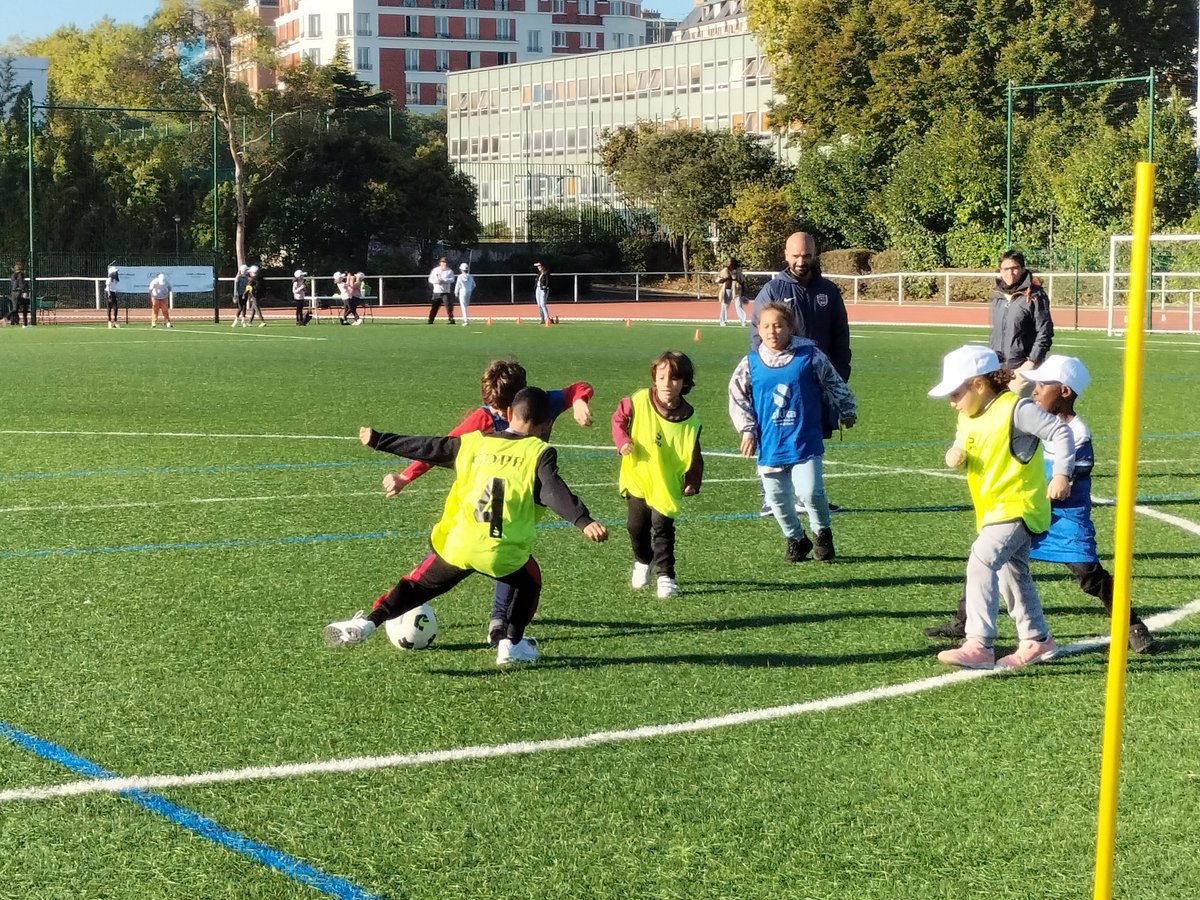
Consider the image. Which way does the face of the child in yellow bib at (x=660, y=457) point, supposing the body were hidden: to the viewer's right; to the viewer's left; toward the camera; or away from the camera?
toward the camera

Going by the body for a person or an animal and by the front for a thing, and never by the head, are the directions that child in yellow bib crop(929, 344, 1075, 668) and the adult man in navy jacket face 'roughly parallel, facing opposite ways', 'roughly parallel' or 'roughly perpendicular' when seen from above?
roughly perpendicular

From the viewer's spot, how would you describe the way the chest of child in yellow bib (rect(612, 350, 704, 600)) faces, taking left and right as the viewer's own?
facing the viewer

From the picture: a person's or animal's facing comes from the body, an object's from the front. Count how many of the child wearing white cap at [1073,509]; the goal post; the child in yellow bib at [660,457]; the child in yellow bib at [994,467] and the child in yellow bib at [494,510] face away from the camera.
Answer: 1

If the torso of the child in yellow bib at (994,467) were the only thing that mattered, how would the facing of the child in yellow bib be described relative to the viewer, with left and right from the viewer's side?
facing to the left of the viewer

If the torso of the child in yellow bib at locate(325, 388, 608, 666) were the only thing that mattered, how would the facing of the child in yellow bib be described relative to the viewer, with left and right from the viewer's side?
facing away from the viewer

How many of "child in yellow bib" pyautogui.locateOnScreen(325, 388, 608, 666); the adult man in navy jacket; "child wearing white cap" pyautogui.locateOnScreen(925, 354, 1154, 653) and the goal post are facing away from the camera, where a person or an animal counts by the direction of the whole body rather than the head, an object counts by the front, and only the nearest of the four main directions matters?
1

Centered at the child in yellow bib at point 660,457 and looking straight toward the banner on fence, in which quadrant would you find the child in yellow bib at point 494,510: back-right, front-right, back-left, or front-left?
back-left

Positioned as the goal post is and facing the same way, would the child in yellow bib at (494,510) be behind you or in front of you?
in front

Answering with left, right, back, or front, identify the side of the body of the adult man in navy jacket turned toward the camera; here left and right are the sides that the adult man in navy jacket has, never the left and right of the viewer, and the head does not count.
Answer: front

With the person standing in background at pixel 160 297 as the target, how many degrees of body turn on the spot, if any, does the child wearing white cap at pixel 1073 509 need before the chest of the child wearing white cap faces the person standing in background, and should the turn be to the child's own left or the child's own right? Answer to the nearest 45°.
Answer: approximately 45° to the child's own right

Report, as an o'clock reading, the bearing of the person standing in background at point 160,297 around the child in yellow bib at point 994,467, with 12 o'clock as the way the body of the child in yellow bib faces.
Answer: The person standing in background is roughly at 2 o'clock from the child in yellow bib.

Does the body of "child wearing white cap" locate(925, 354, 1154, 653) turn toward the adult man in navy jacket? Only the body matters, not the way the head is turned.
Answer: no

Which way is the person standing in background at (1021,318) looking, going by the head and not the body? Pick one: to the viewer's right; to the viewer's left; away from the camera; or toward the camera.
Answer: toward the camera

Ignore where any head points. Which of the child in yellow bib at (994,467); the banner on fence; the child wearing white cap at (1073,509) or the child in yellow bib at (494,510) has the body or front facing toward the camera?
the banner on fence

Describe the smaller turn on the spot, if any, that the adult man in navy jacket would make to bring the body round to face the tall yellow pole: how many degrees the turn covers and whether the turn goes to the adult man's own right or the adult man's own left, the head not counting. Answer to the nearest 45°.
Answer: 0° — they already face it
